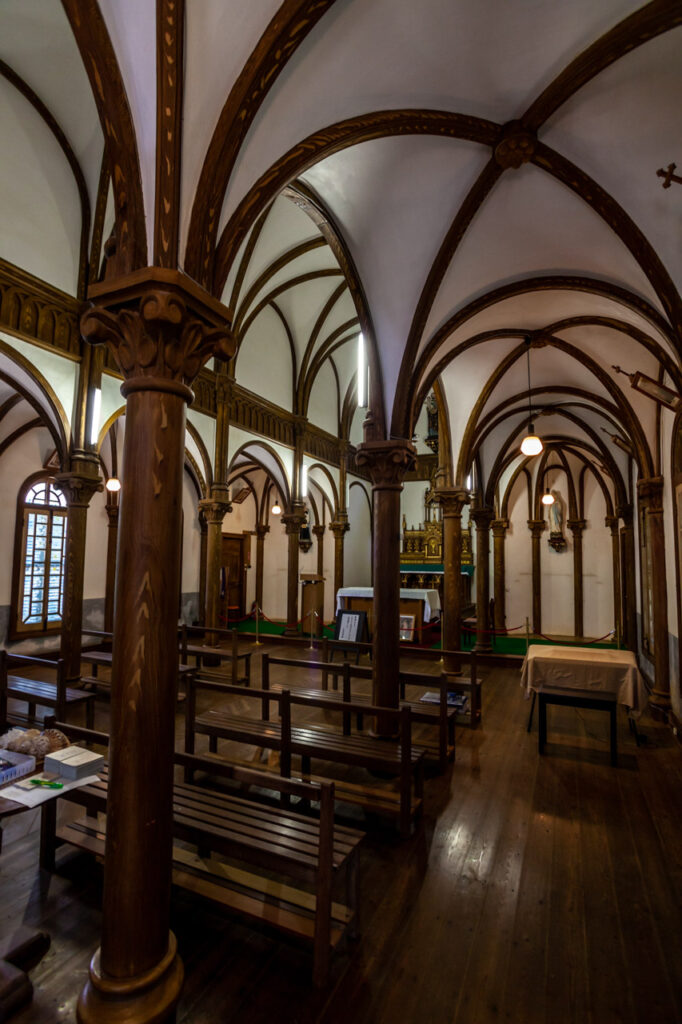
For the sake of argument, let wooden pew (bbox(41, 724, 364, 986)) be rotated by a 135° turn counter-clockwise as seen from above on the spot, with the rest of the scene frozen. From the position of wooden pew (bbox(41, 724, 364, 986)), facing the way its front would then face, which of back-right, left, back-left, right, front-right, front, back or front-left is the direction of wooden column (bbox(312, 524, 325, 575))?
right

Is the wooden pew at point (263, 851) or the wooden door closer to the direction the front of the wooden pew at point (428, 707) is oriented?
the wooden door

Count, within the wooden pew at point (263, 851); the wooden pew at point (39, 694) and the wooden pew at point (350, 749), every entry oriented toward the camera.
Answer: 0

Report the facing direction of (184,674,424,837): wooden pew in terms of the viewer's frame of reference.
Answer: facing away from the viewer and to the right of the viewer

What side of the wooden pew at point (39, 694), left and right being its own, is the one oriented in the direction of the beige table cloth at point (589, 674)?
right

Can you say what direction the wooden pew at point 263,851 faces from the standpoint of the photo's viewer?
facing away from the viewer and to the right of the viewer

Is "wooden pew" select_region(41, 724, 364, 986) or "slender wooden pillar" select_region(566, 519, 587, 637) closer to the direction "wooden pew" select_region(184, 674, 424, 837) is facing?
the slender wooden pillar

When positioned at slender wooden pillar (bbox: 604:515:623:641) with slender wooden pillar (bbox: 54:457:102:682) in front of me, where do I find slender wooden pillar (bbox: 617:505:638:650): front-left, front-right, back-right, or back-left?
front-left

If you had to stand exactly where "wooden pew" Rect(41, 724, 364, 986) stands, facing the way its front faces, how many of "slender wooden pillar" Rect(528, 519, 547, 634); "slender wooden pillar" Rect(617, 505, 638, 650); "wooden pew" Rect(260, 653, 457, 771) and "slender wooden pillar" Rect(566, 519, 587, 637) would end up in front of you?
4

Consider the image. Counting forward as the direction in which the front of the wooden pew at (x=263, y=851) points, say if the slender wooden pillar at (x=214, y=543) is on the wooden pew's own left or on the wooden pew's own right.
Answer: on the wooden pew's own left

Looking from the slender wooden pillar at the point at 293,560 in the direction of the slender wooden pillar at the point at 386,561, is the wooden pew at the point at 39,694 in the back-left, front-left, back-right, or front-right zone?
front-right

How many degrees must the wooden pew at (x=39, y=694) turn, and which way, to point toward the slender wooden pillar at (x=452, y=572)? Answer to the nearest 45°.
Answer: approximately 45° to its right

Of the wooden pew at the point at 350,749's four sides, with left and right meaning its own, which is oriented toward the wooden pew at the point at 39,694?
left

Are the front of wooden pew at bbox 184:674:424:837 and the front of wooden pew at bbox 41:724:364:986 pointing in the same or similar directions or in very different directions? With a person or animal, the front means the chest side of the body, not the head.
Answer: same or similar directions

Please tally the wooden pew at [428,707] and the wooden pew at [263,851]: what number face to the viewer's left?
0

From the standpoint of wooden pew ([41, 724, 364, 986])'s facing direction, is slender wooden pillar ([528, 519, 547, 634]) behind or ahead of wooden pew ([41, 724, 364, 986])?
ahead

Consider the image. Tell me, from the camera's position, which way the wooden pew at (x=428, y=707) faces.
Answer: facing away from the viewer and to the right of the viewer

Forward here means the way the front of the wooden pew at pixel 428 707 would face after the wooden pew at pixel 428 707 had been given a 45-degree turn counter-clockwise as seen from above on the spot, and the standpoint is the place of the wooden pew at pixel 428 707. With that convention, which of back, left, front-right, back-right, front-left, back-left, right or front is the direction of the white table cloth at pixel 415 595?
front

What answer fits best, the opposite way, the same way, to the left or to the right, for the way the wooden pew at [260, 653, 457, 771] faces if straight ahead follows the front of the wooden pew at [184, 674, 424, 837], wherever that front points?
the same way
